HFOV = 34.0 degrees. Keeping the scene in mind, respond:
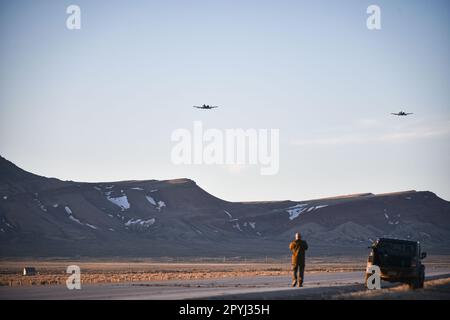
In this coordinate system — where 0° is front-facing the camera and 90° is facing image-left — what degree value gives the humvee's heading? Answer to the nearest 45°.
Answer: approximately 180°
